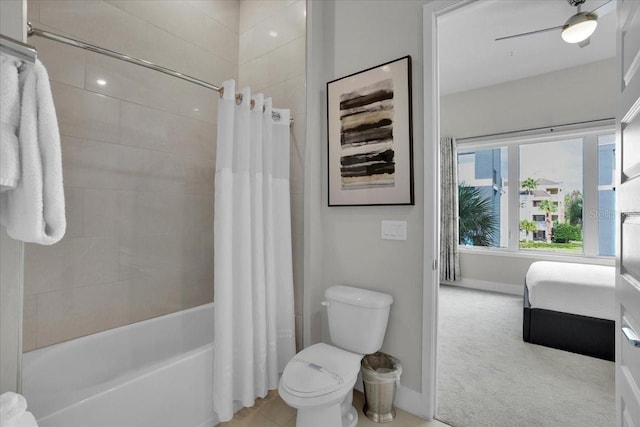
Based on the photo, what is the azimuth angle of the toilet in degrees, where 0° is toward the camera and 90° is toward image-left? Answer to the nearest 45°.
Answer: approximately 45°

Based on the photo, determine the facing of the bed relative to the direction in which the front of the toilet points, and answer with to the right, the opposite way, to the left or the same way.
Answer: to the right

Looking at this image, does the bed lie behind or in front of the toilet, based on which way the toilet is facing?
behind

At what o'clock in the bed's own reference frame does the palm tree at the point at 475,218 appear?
The palm tree is roughly at 2 o'clock from the bed.

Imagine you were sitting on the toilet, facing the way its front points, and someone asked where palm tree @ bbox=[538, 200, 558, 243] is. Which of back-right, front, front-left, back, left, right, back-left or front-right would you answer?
back

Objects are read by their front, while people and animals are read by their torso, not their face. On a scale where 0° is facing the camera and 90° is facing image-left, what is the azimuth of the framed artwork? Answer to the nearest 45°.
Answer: approximately 45°

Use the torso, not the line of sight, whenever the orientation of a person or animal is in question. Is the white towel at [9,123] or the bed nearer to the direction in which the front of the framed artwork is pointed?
the white towel

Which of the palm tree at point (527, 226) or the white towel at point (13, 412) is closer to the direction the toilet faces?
the white towel

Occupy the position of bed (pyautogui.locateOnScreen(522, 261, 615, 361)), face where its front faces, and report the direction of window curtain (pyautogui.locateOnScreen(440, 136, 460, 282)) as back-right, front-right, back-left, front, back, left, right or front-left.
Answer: front-right

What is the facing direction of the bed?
to the viewer's left

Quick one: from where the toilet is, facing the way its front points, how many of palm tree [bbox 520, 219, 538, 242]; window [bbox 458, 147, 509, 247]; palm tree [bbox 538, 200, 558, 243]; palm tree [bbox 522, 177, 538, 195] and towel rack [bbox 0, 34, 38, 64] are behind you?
4

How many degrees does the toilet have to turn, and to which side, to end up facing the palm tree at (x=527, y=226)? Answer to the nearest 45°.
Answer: approximately 180°

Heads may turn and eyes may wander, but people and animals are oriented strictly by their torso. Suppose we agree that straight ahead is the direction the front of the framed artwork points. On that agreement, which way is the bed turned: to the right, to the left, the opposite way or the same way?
to the right

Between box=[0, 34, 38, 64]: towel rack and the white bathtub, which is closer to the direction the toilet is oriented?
the towel rack
